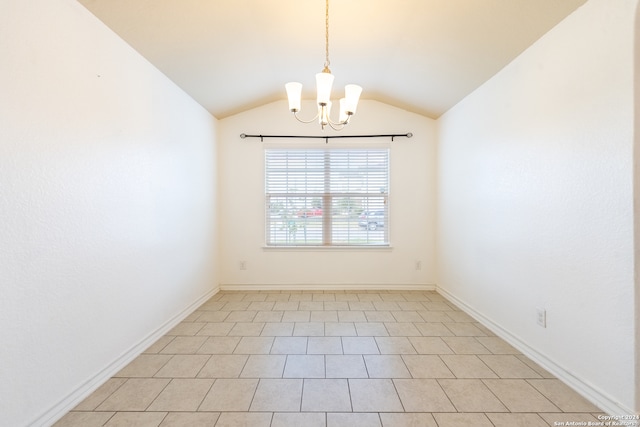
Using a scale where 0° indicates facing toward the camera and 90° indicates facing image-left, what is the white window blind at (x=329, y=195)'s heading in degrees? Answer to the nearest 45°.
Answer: approximately 0°

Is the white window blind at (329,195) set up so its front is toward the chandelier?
yes
